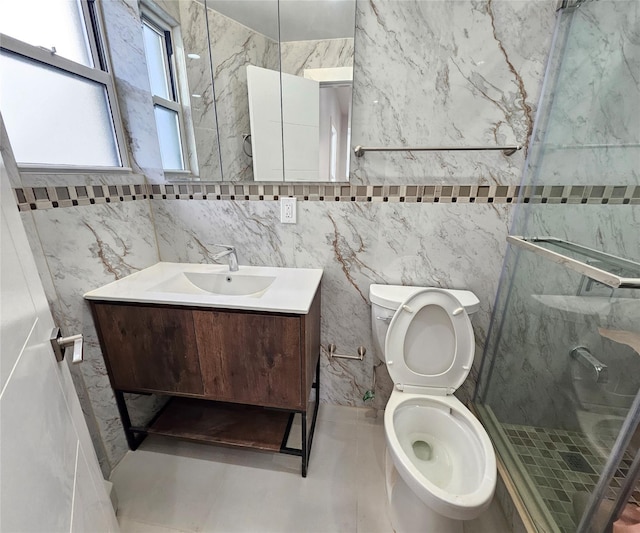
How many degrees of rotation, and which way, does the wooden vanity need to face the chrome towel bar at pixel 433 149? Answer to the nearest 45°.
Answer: approximately 90° to its left

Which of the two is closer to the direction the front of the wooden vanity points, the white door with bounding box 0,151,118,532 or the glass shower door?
the white door

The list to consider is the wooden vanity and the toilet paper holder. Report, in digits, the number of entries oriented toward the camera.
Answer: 2

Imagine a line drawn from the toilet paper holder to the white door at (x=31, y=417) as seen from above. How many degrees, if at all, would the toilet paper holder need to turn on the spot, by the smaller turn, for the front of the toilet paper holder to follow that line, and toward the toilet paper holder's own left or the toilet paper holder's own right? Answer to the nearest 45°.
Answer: approximately 45° to the toilet paper holder's own right

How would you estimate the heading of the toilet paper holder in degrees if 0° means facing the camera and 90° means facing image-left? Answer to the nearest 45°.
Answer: approximately 0°

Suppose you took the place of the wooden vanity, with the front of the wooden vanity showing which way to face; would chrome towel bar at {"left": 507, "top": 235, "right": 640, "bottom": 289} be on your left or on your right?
on your left

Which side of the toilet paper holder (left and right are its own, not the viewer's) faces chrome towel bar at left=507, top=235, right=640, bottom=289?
left

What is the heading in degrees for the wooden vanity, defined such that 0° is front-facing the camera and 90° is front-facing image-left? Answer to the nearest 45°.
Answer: approximately 0°

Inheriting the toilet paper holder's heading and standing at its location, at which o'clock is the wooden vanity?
The wooden vanity is roughly at 2 o'clock from the toilet paper holder.
